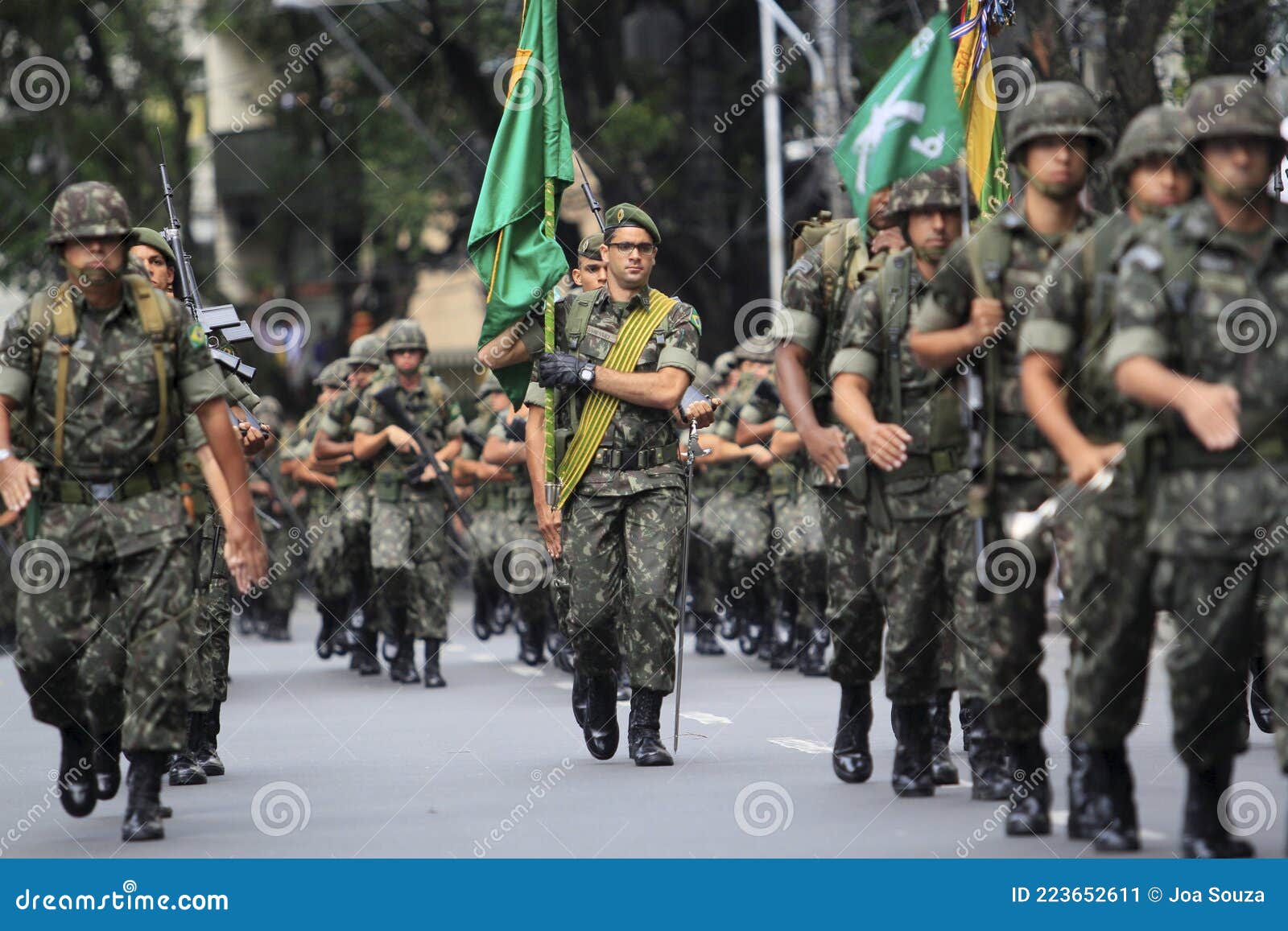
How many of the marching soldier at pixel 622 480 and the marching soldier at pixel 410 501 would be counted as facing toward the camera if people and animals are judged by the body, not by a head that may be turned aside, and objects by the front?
2

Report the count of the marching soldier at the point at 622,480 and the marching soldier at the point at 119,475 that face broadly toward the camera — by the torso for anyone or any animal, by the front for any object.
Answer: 2

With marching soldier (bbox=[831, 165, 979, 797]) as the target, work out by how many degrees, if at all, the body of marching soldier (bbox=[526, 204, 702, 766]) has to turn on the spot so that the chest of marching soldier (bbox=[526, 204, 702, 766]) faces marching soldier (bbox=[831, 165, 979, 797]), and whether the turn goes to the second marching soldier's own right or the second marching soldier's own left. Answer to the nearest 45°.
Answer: approximately 45° to the second marching soldier's own left

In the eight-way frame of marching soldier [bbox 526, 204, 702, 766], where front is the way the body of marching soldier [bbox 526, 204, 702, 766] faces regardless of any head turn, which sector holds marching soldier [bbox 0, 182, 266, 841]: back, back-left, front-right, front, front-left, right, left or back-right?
front-right

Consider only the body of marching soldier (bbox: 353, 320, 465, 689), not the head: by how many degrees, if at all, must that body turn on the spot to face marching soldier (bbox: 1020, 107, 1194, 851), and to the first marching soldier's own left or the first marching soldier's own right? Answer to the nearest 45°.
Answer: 0° — they already face them

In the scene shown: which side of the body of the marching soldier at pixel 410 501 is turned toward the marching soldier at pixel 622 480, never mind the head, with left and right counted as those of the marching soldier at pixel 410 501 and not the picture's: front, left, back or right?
front

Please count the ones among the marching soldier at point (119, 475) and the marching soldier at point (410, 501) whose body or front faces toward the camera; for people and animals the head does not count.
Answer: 2

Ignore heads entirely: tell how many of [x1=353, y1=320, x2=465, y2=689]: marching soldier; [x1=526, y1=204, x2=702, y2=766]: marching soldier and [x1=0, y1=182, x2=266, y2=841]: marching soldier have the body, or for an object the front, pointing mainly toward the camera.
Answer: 3

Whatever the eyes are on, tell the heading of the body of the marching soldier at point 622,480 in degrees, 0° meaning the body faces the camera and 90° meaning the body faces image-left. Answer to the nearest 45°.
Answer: approximately 0°
